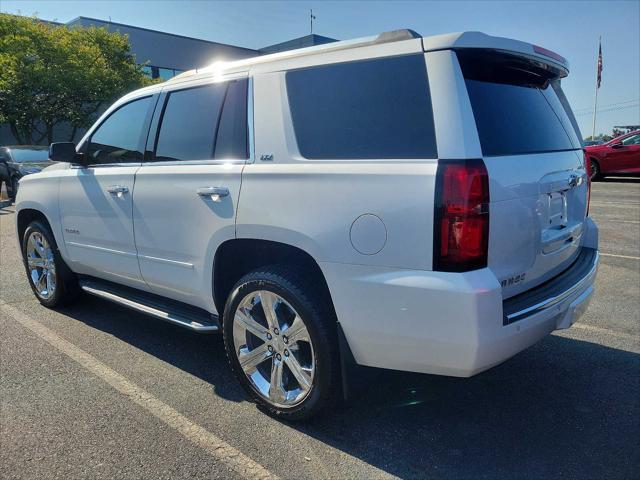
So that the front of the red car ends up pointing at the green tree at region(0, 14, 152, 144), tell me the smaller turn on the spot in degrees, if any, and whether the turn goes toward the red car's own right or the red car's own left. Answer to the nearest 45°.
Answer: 0° — it already faces it

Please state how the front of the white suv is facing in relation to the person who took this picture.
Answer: facing away from the viewer and to the left of the viewer

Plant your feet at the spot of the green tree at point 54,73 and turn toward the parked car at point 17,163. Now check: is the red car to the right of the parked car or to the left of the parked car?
left

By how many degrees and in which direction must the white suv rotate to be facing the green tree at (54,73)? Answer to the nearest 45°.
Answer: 0° — it already faces it

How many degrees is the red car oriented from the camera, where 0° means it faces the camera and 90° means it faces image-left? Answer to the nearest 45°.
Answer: approximately 90°

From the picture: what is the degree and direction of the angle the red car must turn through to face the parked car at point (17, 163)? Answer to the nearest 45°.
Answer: approximately 45° to its left

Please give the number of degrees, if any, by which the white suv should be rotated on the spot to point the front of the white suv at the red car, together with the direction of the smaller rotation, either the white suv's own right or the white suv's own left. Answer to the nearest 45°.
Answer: approximately 90° to the white suv's own right

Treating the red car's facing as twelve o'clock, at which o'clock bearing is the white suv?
The white suv is roughly at 9 o'clock from the red car.
